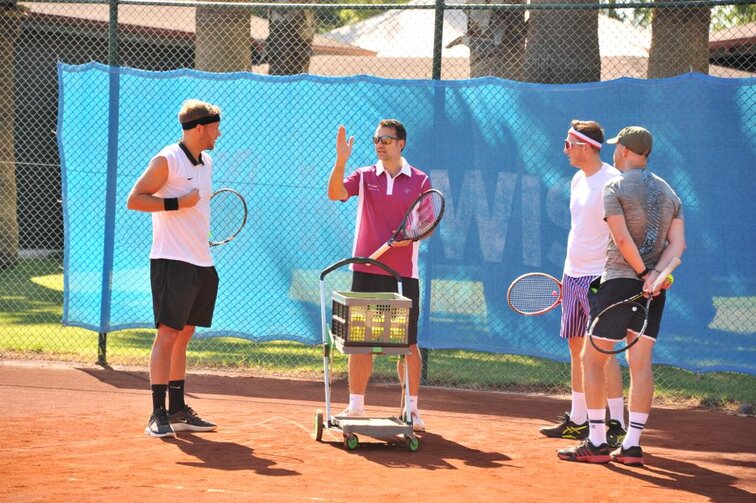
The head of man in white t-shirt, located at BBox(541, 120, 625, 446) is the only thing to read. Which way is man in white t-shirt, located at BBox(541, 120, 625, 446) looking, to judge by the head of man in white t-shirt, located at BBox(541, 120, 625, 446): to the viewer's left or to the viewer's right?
to the viewer's left

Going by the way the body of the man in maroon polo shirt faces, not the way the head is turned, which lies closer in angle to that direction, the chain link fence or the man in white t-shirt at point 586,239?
the man in white t-shirt

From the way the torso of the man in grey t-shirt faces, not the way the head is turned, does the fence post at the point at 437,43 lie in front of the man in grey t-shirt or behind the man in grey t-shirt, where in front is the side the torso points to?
in front

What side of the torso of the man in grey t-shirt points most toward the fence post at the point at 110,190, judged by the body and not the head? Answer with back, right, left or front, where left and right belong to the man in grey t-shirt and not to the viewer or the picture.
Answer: front

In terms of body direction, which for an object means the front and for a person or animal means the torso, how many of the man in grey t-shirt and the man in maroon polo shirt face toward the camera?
1

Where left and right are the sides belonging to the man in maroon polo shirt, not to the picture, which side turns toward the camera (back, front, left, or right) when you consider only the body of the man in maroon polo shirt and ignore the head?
front

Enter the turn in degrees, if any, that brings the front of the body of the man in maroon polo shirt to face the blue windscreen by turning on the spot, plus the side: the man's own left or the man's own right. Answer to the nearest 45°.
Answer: approximately 180°

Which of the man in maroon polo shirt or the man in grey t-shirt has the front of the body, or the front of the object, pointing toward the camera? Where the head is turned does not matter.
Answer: the man in maroon polo shirt

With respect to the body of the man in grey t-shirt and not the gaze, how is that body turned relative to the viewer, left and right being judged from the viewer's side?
facing away from the viewer and to the left of the viewer

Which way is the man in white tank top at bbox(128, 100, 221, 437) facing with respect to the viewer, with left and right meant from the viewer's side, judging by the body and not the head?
facing the viewer and to the right of the viewer

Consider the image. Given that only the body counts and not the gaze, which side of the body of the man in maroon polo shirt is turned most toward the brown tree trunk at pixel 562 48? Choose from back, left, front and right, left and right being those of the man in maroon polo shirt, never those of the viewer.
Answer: back

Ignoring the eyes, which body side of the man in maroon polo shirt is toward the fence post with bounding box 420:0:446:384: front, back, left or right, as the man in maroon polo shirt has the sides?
back

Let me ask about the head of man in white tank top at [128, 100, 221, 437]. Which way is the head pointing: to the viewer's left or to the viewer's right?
to the viewer's right

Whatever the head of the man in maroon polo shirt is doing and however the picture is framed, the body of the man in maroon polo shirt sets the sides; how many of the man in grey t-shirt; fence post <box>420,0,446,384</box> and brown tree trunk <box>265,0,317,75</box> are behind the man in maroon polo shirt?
2

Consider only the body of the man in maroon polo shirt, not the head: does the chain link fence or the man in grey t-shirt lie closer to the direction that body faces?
the man in grey t-shirt

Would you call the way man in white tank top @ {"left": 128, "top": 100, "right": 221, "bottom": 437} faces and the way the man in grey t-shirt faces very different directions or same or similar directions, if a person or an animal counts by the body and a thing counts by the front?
very different directions
